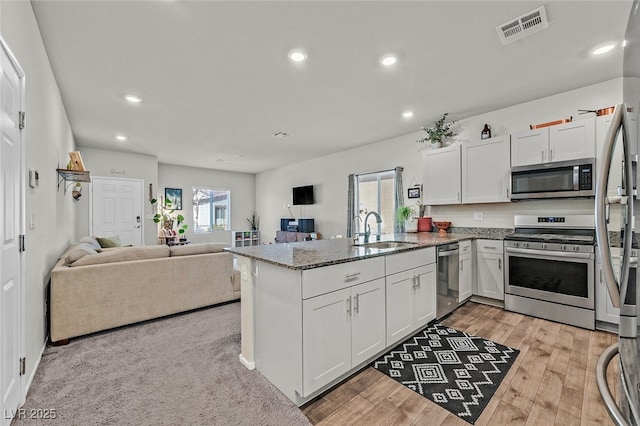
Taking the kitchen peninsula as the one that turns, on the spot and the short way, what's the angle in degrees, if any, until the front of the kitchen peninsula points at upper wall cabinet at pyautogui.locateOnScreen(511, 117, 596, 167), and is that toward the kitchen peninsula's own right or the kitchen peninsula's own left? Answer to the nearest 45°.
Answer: approximately 90° to the kitchen peninsula's own left

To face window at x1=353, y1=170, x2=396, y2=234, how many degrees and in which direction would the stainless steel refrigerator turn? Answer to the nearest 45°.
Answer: approximately 45° to its right

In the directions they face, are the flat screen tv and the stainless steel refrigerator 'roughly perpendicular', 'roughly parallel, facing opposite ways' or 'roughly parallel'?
roughly perpendicular

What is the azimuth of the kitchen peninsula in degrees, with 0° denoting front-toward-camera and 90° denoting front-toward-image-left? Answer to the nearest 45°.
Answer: approximately 315°

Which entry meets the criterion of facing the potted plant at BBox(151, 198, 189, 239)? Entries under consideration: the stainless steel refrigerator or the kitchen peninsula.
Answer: the stainless steel refrigerator

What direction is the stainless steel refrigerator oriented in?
to the viewer's left

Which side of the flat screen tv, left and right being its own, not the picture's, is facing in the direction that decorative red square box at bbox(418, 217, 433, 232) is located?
left

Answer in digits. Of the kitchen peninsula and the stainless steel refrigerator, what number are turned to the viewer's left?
1
